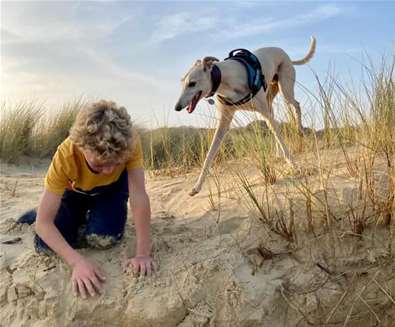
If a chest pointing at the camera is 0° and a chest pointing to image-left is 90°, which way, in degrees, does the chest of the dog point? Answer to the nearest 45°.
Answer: approximately 45°

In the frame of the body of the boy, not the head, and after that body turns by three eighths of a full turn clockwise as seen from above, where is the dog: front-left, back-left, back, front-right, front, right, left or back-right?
right

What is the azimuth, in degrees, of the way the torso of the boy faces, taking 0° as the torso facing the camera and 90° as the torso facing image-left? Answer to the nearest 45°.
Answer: approximately 0°
